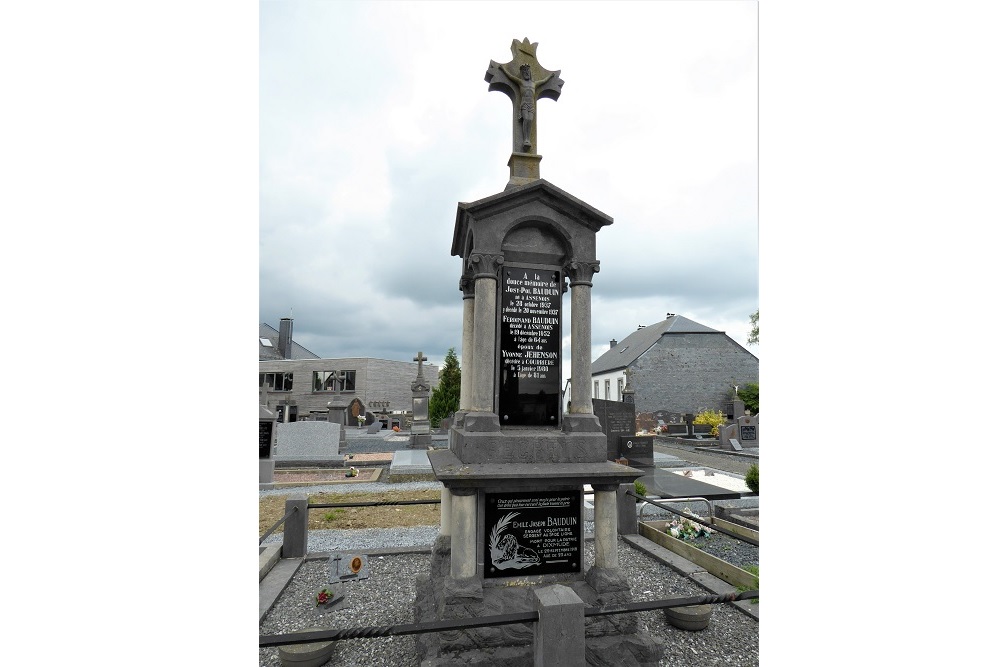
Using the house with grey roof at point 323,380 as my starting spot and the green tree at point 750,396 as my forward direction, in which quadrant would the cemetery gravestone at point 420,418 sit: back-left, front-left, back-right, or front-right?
front-right

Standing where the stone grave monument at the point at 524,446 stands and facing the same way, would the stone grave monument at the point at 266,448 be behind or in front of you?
behind

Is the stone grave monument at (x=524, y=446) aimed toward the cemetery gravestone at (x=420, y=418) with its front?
no

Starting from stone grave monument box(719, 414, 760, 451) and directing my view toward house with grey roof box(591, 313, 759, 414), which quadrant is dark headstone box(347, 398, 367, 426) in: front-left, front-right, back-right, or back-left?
front-left

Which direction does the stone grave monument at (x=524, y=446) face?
toward the camera

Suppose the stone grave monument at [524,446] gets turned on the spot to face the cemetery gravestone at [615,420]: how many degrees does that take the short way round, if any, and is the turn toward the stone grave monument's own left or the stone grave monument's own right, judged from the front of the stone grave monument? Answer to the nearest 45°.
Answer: approximately 180°

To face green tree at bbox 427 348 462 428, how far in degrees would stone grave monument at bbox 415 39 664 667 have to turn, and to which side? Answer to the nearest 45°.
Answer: approximately 180°

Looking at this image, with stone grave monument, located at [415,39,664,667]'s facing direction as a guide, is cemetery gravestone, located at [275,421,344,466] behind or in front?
behind

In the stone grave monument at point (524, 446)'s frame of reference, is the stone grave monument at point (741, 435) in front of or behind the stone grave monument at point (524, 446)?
behind

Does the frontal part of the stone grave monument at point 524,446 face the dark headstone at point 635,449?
no

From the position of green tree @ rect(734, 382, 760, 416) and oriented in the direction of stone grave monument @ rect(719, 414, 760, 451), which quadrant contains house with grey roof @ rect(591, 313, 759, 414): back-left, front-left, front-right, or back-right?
back-right

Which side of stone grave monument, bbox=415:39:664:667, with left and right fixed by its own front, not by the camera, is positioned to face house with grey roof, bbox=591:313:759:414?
back
